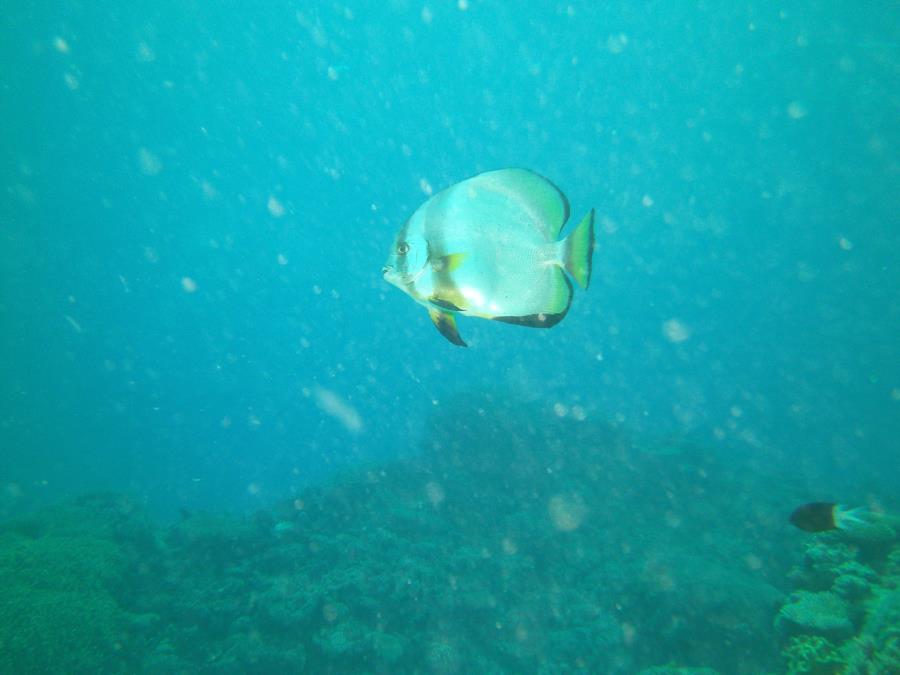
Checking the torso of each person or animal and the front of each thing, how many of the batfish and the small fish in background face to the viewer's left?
2

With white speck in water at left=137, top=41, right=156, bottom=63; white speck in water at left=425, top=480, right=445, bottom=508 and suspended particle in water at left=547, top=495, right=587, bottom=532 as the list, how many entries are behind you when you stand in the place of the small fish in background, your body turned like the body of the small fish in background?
0

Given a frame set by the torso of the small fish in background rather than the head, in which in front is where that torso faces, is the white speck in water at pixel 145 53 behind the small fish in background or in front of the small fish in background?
in front

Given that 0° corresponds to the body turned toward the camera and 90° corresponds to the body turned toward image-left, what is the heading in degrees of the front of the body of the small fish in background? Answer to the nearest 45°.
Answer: approximately 90°

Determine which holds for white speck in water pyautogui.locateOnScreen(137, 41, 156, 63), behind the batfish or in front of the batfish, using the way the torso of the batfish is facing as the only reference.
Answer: in front

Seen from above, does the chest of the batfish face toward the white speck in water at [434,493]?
no

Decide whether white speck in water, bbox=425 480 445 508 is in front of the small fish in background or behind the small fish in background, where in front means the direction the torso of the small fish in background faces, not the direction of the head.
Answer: in front

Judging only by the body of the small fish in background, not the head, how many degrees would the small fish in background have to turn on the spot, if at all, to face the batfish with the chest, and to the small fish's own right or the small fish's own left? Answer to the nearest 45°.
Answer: approximately 90° to the small fish's own left

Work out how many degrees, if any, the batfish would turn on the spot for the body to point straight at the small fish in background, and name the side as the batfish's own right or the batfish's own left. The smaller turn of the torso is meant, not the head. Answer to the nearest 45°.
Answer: approximately 135° to the batfish's own right

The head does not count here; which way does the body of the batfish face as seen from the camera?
to the viewer's left
